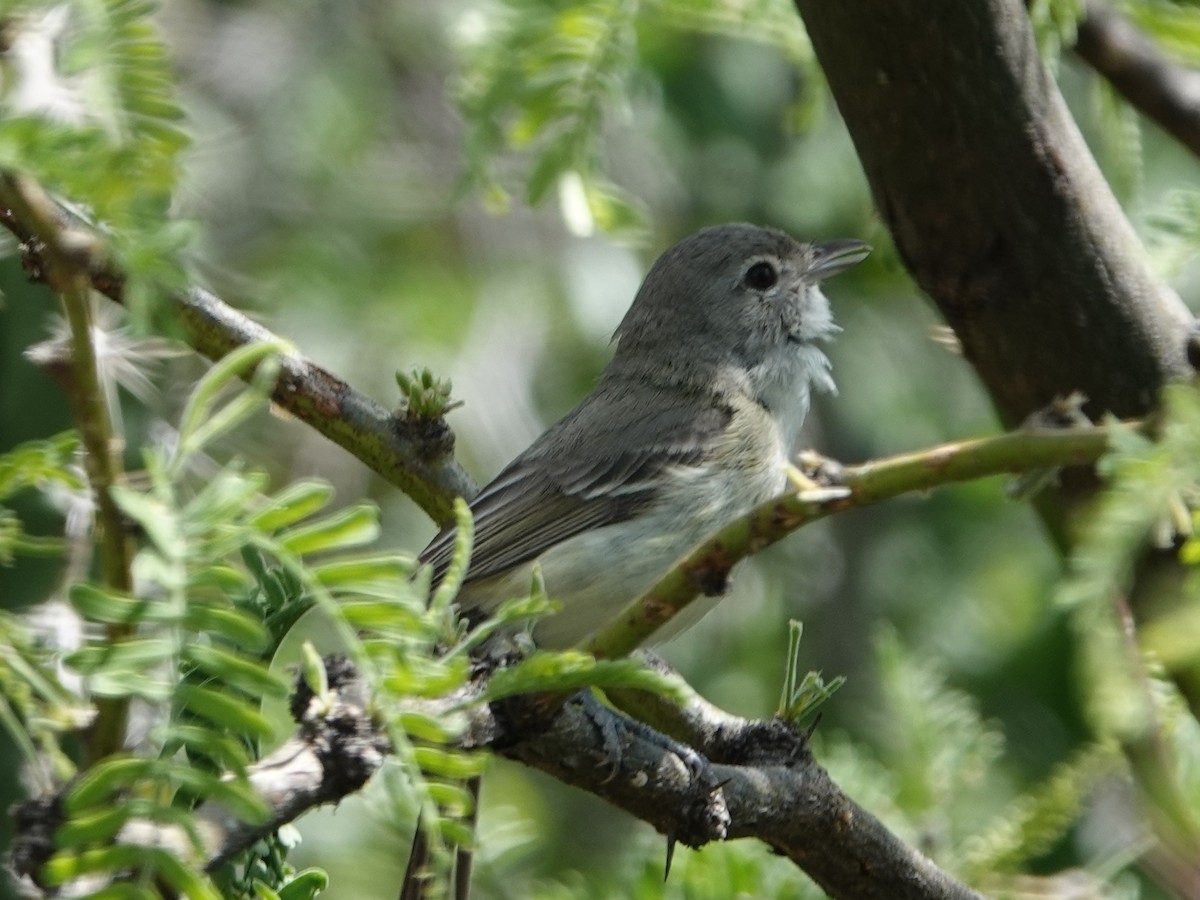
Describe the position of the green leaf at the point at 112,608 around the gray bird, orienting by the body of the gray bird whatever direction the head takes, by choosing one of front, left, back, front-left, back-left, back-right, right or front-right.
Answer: back

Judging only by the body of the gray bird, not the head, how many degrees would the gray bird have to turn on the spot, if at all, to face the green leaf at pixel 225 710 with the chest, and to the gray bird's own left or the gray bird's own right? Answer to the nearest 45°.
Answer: approximately 90° to the gray bird's own right

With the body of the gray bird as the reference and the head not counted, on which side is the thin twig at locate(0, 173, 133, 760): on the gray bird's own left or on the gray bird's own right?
on the gray bird's own right

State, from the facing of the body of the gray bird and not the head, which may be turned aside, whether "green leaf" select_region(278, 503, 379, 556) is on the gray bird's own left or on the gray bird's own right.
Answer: on the gray bird's own right

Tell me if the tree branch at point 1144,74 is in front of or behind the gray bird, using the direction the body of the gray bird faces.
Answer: in front

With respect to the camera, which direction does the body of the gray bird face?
to the viewer's right
